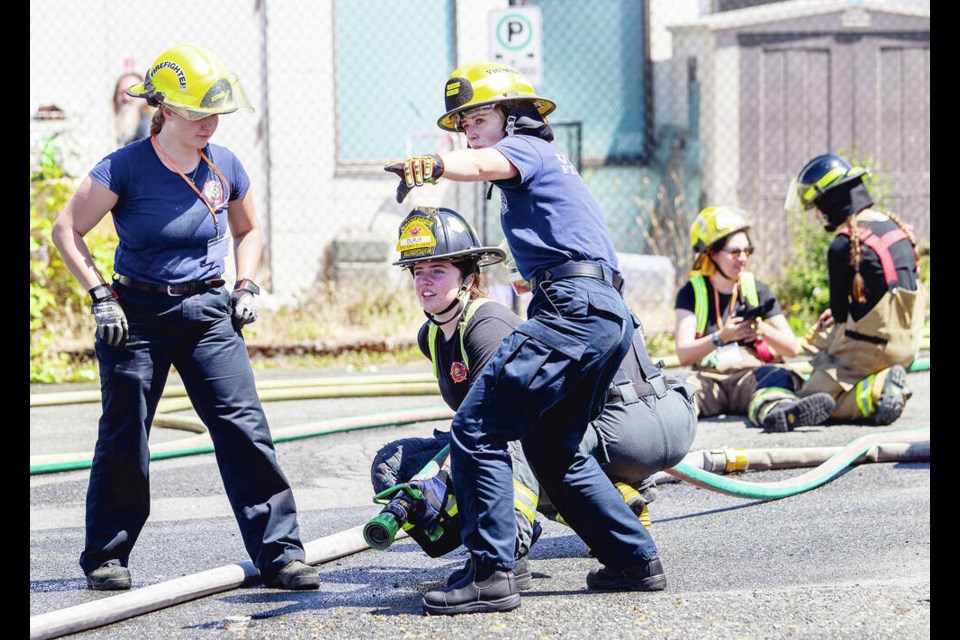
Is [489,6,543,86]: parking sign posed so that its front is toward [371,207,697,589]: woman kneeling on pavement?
yes

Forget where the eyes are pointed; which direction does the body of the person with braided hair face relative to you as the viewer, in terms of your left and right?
facing away from the viewer and to the left of the viewer

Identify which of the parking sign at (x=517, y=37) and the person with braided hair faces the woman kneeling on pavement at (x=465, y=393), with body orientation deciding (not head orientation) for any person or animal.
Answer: the parking sign

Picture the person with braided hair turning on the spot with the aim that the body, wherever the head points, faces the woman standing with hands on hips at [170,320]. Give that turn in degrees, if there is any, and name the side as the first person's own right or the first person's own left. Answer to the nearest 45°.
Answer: approximately 90° to the first person's own left

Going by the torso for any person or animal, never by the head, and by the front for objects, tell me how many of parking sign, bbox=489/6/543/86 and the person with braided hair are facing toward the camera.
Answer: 1

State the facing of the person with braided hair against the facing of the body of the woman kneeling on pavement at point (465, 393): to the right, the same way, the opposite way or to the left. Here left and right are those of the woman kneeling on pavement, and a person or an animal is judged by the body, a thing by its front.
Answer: to the right

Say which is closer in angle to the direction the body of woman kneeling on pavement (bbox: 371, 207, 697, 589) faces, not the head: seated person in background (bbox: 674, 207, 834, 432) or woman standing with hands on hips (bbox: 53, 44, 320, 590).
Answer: the woman standing with hands on hips

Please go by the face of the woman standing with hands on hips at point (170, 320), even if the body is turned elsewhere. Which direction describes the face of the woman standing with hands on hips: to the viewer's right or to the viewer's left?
to the viewer's right

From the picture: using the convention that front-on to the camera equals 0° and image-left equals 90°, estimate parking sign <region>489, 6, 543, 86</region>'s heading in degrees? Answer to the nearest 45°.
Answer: approximately 0°

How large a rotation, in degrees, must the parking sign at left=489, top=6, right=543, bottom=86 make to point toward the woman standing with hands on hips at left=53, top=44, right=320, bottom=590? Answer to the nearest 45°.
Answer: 0° — it already faces them

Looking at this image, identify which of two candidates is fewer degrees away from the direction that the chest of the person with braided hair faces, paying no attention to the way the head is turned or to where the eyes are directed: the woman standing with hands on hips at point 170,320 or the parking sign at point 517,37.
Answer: the parking sign

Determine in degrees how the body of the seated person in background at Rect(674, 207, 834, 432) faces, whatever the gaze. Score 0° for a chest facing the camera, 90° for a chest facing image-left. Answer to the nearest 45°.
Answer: approximately 315°
